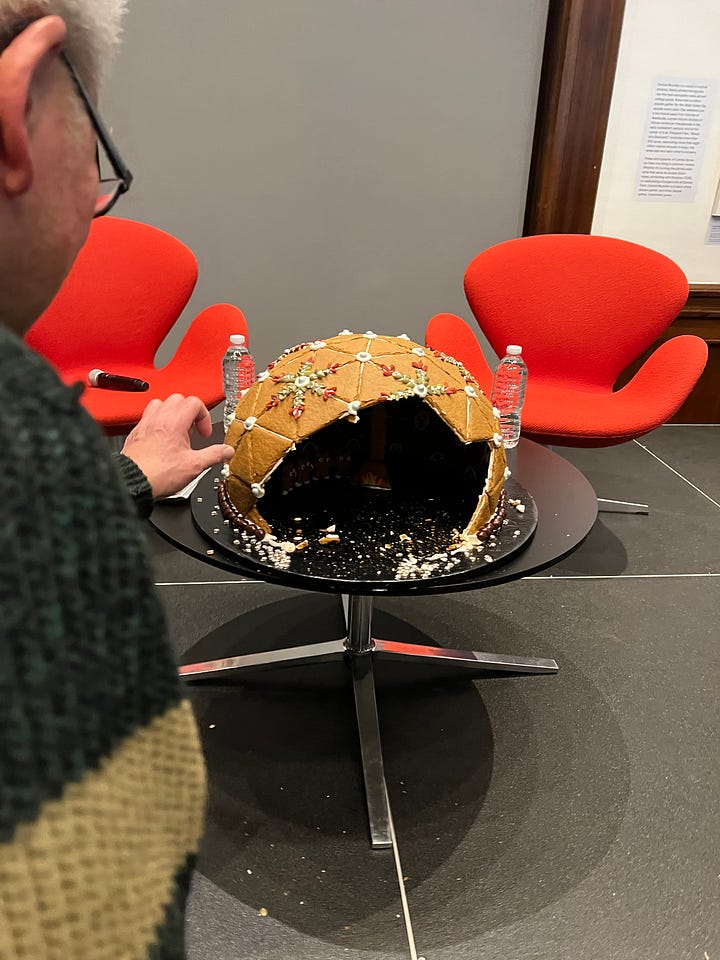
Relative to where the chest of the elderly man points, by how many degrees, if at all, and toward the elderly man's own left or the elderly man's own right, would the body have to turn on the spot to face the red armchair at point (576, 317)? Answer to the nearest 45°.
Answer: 0° — they already face it

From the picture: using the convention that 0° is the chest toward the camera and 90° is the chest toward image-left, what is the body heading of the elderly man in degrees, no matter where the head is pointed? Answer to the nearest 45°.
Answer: approximately 225°

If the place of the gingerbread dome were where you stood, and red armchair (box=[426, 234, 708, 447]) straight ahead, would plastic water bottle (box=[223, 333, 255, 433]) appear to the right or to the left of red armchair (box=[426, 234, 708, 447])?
left

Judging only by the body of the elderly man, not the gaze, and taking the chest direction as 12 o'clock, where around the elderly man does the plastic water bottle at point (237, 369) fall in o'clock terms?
The plastic water bottle is roughly at 11 o'clock from the elderly man.
